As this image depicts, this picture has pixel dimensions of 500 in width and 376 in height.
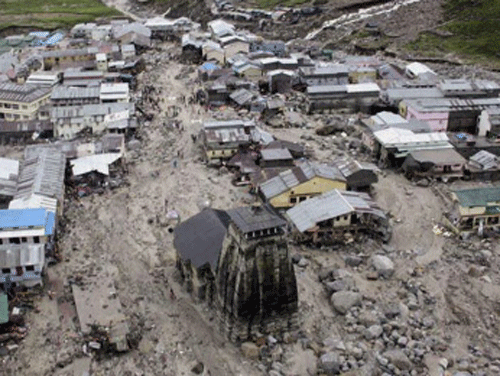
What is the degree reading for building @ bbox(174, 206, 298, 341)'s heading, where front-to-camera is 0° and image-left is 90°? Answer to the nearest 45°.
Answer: approximately 135°

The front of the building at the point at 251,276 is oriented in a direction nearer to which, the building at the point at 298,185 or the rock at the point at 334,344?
the building

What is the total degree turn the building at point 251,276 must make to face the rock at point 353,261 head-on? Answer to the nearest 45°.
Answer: approximately 90° to its right

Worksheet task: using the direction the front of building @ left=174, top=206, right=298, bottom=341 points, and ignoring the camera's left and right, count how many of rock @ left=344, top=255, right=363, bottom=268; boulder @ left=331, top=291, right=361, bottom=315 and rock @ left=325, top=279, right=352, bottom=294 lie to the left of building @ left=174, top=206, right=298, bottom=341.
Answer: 0

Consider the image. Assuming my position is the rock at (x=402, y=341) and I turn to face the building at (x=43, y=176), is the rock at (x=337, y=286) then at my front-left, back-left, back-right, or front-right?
front-right

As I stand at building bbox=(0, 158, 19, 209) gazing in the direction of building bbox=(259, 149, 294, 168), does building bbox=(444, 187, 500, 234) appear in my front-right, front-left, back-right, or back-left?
front-right

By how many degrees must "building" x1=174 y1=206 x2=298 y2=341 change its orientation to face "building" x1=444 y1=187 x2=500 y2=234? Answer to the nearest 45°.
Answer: approximately 90° to its right

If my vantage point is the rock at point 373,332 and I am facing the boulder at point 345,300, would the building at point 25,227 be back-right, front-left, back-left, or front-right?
front-left

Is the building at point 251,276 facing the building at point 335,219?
no

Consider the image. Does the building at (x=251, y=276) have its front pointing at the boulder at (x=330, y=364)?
no

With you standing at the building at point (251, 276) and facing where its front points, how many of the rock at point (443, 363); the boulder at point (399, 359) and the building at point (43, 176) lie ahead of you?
1

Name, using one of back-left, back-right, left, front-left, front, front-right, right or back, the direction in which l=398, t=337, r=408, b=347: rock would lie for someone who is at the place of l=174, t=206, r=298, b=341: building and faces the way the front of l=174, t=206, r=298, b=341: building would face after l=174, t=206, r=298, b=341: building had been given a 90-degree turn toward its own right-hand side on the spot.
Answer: front-right

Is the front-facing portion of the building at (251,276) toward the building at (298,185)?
no

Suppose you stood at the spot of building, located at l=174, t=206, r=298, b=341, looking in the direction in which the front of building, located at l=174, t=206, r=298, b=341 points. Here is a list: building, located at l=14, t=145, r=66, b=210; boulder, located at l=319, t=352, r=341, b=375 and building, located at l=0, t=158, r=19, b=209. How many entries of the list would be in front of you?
2

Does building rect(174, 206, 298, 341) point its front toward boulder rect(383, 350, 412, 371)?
no

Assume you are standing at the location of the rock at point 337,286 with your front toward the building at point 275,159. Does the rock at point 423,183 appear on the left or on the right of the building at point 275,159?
right

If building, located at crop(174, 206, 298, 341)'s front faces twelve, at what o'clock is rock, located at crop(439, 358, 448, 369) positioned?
The rock is roughly at 5 o'clock from the building.

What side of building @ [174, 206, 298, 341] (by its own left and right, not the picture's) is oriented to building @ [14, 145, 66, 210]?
front
